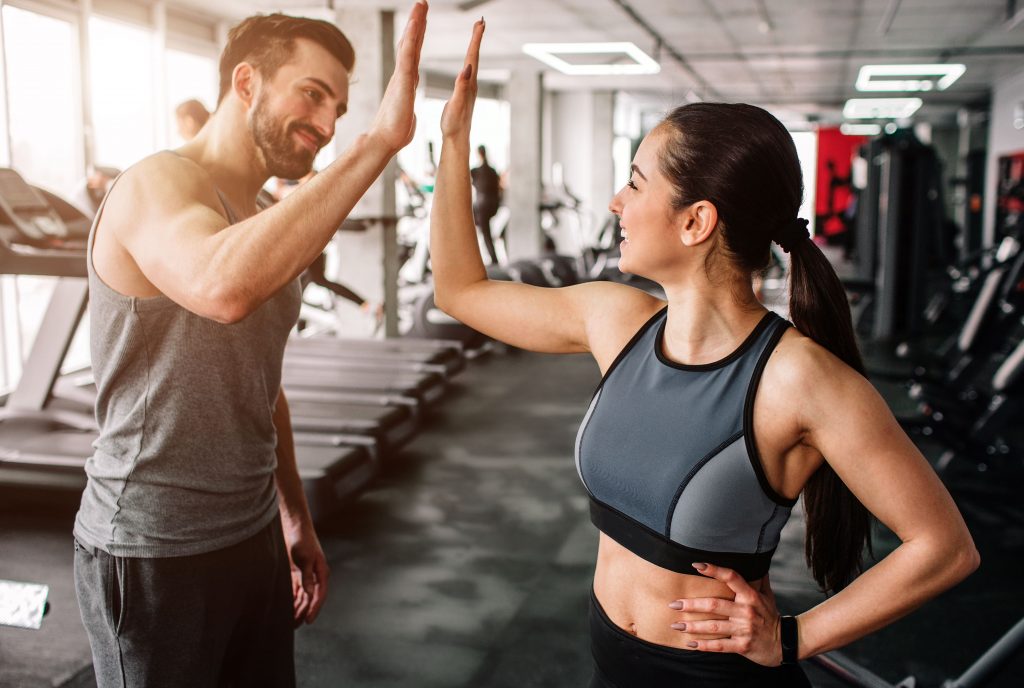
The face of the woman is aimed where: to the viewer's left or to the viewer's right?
to the viewer's left

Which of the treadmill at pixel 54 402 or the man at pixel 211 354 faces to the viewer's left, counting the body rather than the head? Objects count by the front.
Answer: the treadmill

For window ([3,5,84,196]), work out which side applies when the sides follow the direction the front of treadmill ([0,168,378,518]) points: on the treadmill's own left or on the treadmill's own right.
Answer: on the treadmill's own right

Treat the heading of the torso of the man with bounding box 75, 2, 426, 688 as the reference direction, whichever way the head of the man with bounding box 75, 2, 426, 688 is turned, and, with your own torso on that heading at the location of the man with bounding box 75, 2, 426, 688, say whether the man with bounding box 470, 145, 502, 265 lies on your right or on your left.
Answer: on your left

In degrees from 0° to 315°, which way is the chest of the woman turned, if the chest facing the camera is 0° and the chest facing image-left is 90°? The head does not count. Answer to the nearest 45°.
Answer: approximately 45°

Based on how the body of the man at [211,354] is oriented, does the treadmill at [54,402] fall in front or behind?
behind

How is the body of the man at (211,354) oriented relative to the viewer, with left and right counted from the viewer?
facing the viewer and to the right of the viewer

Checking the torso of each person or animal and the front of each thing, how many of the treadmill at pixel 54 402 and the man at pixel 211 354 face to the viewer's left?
1

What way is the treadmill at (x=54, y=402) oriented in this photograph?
to the viewer's left

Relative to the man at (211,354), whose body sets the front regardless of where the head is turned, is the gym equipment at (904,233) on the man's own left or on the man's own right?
on the man's own left
